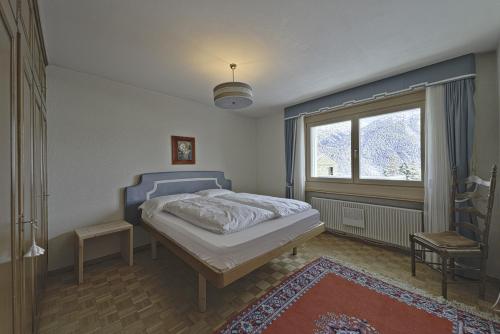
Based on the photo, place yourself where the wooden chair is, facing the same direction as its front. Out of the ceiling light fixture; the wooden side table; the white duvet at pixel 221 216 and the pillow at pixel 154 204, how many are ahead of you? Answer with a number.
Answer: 4

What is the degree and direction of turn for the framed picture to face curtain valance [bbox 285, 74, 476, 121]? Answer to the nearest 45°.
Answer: approximately 45° to its left

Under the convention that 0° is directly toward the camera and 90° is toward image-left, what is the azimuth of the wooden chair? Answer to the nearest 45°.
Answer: approximately 45°

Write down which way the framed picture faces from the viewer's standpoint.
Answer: facing the viewer

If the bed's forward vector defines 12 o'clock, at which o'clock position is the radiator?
The radiator is roughly at 10 o'clock from the bed.

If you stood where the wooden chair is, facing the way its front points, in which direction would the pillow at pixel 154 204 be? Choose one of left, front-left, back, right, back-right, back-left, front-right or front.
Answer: front

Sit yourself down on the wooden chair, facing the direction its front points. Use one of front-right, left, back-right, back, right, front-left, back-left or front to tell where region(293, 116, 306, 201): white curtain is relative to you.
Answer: front-right

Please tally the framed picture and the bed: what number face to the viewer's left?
0

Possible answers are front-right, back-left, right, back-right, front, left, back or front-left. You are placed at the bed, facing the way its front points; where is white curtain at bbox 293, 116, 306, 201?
left

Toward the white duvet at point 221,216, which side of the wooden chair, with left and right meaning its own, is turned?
front

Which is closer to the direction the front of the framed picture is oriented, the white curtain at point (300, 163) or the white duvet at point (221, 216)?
the white duvet

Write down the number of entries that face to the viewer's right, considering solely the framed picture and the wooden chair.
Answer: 0

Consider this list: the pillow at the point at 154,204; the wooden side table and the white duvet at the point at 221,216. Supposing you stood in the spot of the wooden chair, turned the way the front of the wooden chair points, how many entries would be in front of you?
3

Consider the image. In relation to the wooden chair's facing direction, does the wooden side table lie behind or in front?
in front

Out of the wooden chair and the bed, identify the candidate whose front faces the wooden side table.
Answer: the wooden chair

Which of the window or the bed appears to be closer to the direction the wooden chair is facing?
the bed

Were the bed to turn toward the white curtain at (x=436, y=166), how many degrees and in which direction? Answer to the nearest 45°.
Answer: approximately 45° to its left
